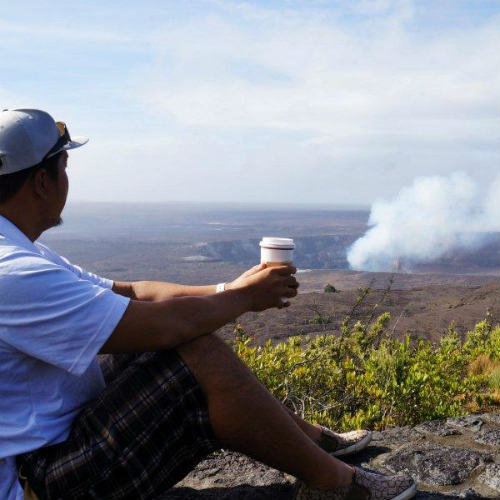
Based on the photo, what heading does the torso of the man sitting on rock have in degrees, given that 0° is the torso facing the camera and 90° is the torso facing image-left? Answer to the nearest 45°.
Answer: approximately 270°

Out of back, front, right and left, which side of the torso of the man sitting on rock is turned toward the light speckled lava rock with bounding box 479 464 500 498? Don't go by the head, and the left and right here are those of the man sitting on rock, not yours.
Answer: front

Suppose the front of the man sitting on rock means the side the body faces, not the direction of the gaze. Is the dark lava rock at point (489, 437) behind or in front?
in front

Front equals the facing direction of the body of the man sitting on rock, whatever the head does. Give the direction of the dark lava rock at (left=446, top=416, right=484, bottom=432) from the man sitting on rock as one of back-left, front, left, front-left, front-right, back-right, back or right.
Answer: front-left

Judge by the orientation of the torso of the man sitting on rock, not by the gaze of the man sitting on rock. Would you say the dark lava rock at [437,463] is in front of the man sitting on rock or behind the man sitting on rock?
in front

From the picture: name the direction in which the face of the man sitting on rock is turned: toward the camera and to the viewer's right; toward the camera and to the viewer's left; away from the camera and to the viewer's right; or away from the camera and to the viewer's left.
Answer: away from the camera and to the viewer's right

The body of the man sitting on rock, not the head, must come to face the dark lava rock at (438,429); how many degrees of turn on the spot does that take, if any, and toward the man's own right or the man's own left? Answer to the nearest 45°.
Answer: approximately 45° to the man's own left
